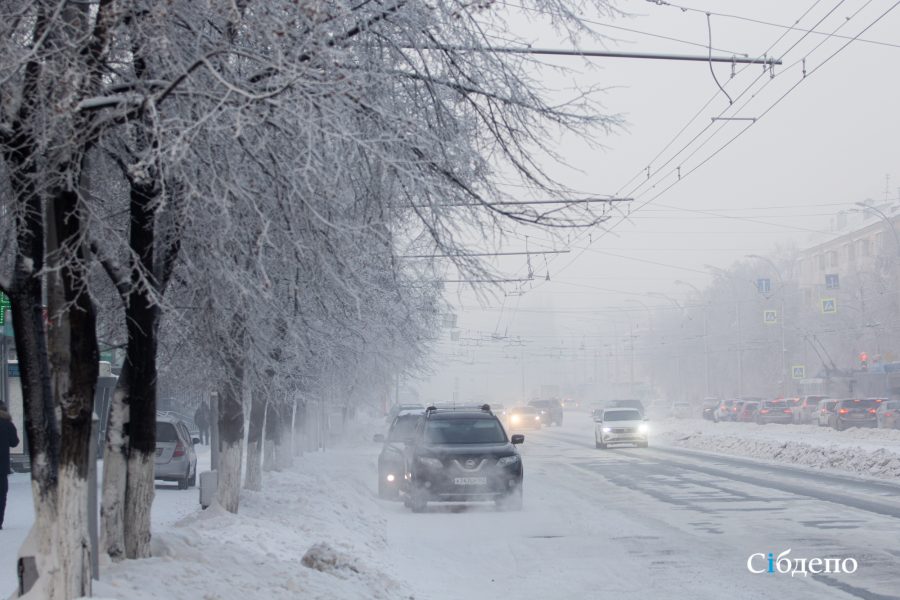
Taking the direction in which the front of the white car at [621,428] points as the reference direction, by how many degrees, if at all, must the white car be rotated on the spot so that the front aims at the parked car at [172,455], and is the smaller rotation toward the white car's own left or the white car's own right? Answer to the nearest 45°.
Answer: approximately 45° to the white car's own right

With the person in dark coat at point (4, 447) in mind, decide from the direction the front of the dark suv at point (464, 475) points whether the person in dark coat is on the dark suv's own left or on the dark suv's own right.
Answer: on the dark suv's own right

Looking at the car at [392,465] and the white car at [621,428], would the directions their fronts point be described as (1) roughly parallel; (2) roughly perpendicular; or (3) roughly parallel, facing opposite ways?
roughly parallel

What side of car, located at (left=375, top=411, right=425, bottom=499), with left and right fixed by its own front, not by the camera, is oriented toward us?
front

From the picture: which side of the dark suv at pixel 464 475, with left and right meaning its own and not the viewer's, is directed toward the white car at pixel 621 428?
back

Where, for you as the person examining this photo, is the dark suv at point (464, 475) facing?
facing the viewer

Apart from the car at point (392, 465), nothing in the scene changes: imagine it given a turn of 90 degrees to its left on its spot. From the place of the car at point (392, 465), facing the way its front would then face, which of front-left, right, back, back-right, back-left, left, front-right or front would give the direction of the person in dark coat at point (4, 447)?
back-right

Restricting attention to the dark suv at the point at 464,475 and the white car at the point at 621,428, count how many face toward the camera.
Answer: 2

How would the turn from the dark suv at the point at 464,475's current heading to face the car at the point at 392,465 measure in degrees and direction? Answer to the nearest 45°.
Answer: approximately 135° to its right

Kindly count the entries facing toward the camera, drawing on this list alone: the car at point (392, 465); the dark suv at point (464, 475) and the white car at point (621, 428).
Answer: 3

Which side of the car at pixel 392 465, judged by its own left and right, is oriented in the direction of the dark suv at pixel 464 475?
front

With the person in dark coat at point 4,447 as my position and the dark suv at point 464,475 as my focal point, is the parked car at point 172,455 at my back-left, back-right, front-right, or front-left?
front-left
